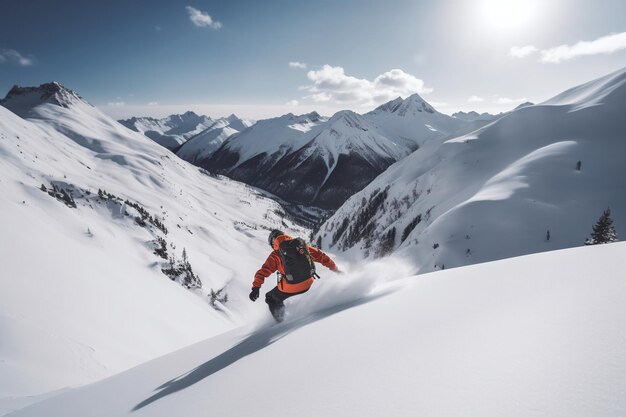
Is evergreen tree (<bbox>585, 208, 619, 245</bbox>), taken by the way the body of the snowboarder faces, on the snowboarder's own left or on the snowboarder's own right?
on the snowboarder's own right

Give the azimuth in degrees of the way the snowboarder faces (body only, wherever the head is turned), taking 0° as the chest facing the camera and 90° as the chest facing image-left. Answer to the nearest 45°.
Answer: approximately 135°
